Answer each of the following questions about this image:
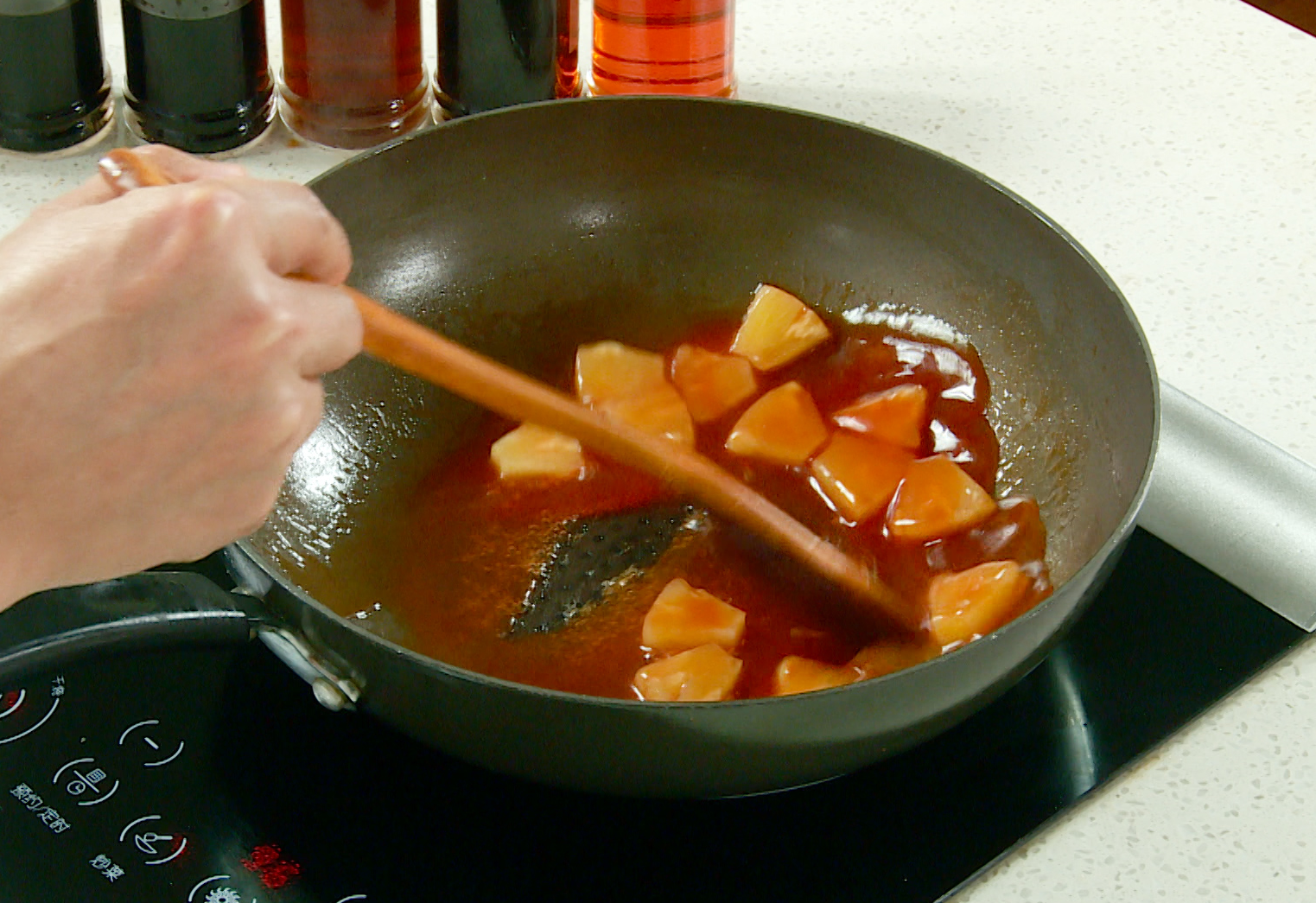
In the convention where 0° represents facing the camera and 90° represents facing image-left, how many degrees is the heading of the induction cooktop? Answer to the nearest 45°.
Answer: approximately 45°

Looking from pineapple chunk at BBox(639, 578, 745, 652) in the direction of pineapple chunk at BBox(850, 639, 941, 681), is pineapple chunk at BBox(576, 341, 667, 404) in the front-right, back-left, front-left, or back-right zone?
back-left

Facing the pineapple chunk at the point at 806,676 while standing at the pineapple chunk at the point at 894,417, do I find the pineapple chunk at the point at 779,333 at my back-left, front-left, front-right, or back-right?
back-right
